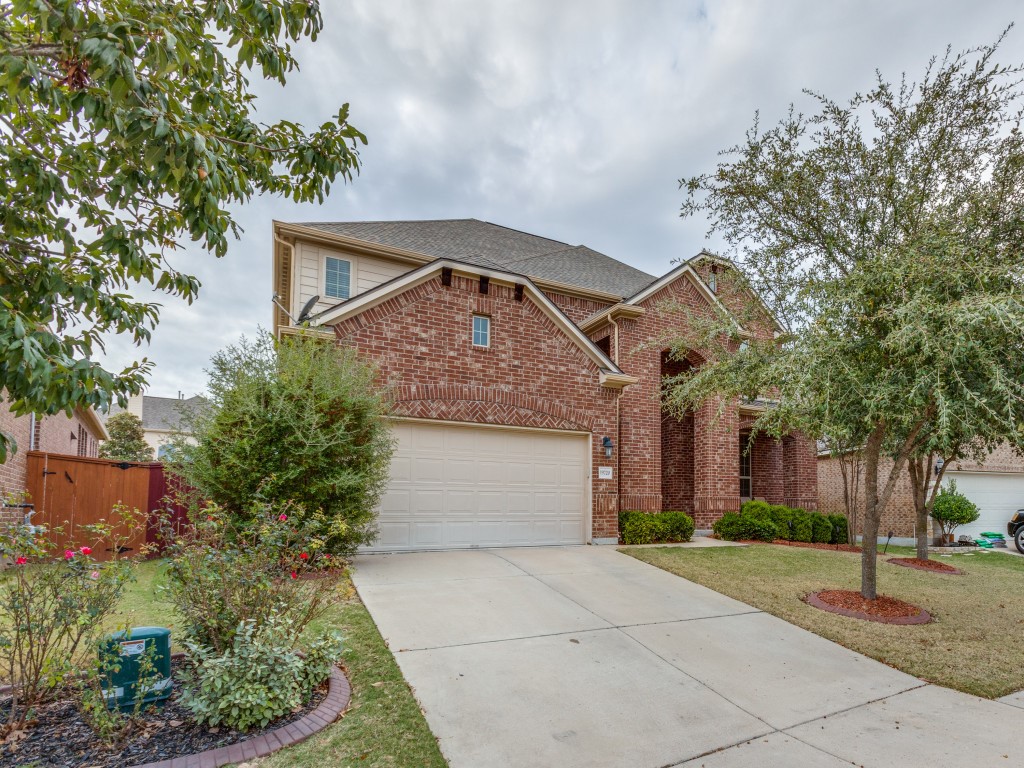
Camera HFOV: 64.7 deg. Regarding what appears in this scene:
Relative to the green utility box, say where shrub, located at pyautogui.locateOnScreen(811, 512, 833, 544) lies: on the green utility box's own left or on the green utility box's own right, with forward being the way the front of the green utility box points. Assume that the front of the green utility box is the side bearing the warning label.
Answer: on the green utility box's own left

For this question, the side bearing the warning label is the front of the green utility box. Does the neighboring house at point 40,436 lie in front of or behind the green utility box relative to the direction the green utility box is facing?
behind

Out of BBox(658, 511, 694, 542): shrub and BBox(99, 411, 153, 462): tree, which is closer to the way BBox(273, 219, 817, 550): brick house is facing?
the shrub

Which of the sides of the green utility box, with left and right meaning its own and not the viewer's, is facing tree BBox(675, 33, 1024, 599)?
left

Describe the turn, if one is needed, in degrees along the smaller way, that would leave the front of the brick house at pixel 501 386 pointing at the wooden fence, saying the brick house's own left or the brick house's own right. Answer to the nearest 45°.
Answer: approximately 135° to the brick house's own right

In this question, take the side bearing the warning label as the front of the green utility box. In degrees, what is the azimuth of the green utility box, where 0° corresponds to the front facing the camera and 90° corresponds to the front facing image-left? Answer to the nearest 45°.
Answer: approximately 0°

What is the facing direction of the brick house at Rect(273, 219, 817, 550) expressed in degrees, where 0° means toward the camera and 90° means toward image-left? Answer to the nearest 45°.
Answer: approximately 315°

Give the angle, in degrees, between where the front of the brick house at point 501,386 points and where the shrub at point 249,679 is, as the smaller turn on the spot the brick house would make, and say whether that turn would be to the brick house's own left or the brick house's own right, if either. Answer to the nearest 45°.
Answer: approximately 45° to the brick house's own right
